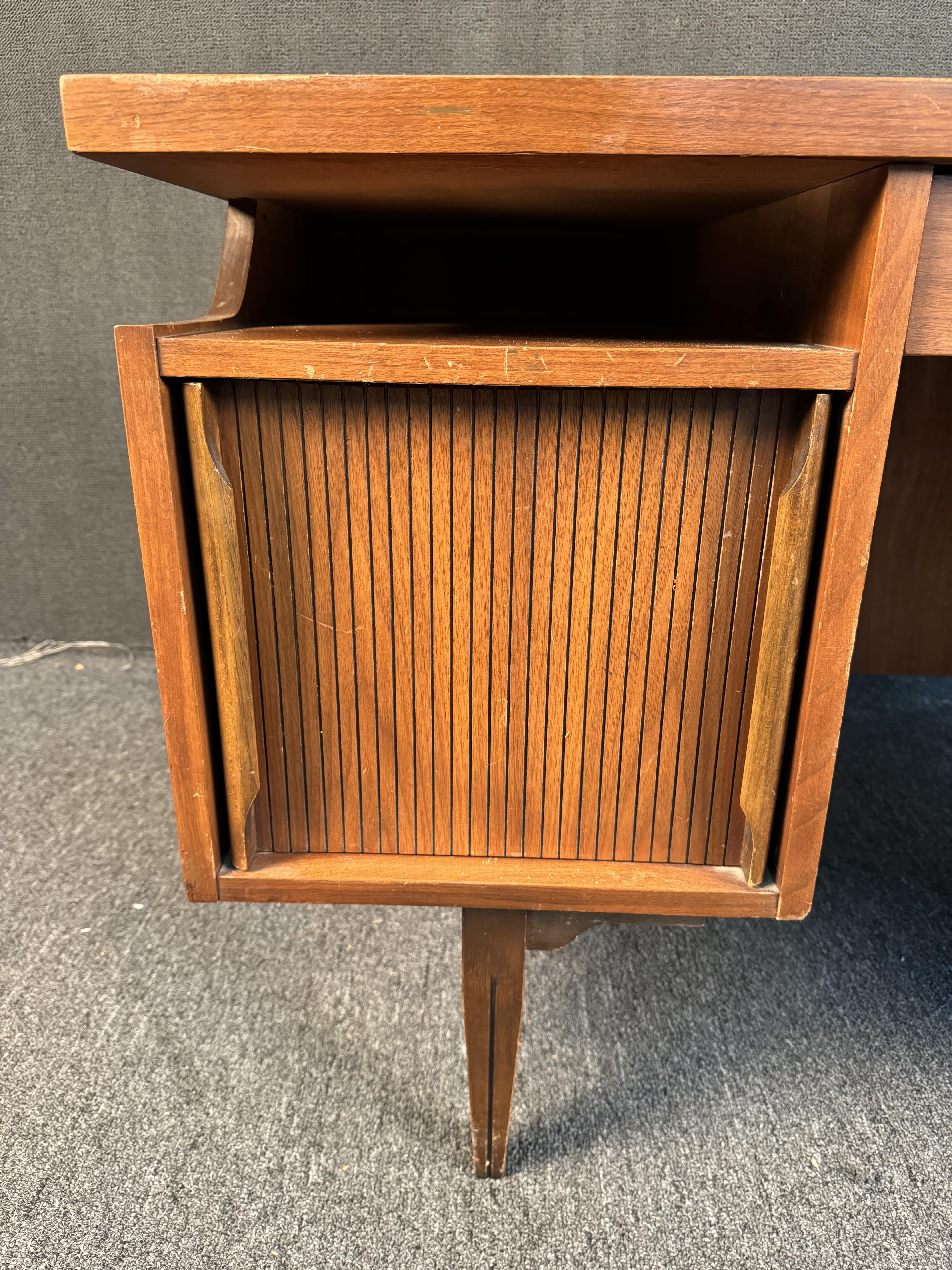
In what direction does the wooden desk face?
toward the camera

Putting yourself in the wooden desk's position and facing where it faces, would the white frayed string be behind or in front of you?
behind
